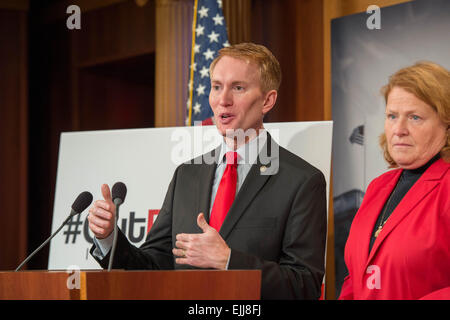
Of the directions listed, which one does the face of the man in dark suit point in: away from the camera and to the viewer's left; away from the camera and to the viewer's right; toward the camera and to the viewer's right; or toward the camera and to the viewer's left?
toward the camera and to the viewer's left

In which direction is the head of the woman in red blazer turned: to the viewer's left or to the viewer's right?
to the viewer's left

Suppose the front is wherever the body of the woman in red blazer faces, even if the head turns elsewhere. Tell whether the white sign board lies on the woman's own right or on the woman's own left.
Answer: on the woman's own right

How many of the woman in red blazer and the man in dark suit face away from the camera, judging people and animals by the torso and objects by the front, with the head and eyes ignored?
0

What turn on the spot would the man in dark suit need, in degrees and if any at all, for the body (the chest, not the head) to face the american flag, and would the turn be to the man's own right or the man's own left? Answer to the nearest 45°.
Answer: approximately 135° to the man's own right

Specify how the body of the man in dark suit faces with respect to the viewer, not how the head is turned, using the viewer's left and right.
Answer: facing the viewer and to the left of the viewer

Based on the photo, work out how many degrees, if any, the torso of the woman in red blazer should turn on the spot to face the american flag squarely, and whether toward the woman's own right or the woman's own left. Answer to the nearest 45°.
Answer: approximately 90° to the woman's own right

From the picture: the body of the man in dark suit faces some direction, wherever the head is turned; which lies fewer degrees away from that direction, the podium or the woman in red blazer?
the podium

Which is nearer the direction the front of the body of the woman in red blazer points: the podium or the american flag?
the podium

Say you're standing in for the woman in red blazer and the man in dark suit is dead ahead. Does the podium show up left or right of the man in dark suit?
left

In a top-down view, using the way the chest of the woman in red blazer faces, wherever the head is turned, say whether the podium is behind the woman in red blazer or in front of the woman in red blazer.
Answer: in front

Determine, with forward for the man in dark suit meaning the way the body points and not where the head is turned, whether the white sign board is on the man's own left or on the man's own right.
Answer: on the man's own right
